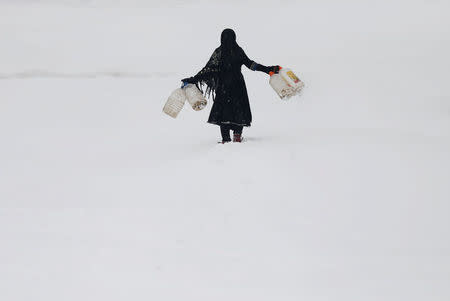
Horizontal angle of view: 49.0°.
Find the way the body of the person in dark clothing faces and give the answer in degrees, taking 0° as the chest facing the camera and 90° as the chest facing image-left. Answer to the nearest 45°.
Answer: approximately 180°
